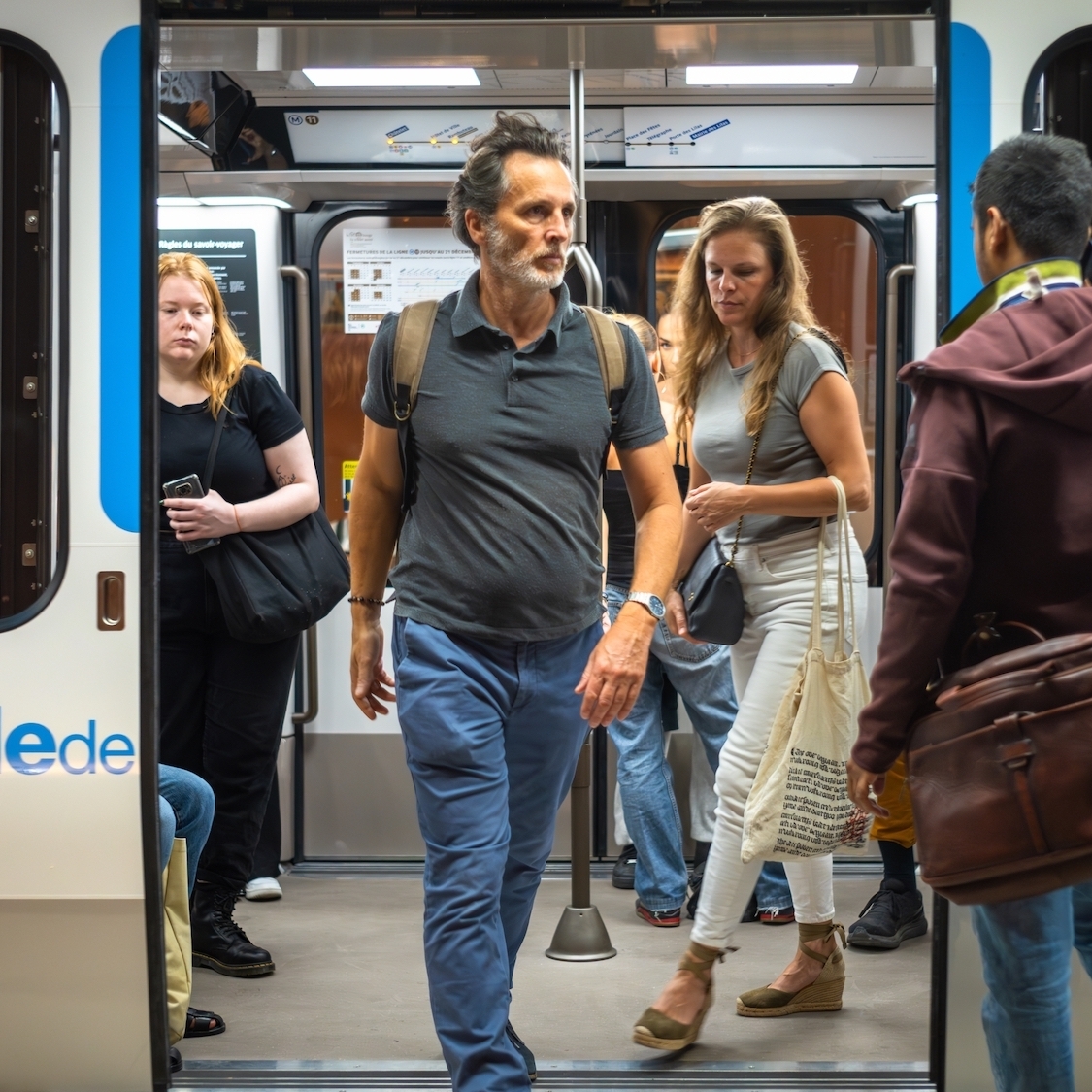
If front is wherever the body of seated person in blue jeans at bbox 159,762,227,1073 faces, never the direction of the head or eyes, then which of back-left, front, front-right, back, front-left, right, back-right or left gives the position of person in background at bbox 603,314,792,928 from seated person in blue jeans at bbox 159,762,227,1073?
front-left

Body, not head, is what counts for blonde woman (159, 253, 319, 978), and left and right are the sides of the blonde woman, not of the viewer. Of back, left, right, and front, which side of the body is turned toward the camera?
front

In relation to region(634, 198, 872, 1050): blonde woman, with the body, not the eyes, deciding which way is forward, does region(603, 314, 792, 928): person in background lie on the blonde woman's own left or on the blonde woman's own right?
on the blonde woman's own right

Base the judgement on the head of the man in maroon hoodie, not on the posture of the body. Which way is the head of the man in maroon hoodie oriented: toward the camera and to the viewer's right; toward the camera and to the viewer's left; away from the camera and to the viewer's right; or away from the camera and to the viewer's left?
away from the camera and to the viewer's left

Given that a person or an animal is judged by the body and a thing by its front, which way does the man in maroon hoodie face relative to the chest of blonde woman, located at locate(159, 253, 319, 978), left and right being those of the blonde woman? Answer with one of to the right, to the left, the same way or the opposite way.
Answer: the opposite way

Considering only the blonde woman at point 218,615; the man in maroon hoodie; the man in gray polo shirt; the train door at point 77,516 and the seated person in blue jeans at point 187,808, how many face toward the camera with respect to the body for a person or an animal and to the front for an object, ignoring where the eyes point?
3

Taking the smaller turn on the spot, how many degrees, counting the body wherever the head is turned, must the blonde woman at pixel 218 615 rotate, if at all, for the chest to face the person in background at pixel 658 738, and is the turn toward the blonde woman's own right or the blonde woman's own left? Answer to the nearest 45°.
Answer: approximately 90° to the blonde woman's own left

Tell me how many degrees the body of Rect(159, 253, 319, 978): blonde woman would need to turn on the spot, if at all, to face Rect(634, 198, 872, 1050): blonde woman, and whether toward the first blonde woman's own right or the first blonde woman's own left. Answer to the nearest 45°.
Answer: approximately 45° to the first blonde woman's own left

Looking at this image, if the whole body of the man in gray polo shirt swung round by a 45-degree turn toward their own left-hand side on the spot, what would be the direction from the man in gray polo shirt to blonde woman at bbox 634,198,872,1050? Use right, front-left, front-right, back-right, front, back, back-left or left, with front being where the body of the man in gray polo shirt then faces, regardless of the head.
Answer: left

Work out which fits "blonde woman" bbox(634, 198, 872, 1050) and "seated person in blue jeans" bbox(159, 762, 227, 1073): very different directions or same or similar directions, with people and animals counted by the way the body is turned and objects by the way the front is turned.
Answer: very different directions

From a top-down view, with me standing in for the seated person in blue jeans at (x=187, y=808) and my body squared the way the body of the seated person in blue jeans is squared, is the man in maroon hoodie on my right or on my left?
on my right

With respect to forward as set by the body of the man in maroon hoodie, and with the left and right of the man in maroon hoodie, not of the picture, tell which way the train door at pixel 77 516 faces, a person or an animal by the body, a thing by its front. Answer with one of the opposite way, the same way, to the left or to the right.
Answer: the opposite way

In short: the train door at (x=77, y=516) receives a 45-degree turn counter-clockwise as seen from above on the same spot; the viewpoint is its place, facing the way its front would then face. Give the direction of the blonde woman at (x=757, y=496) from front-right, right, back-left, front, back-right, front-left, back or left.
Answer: front-left

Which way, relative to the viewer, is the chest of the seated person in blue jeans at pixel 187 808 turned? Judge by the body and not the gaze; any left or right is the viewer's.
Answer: facing to the right of the viewer
